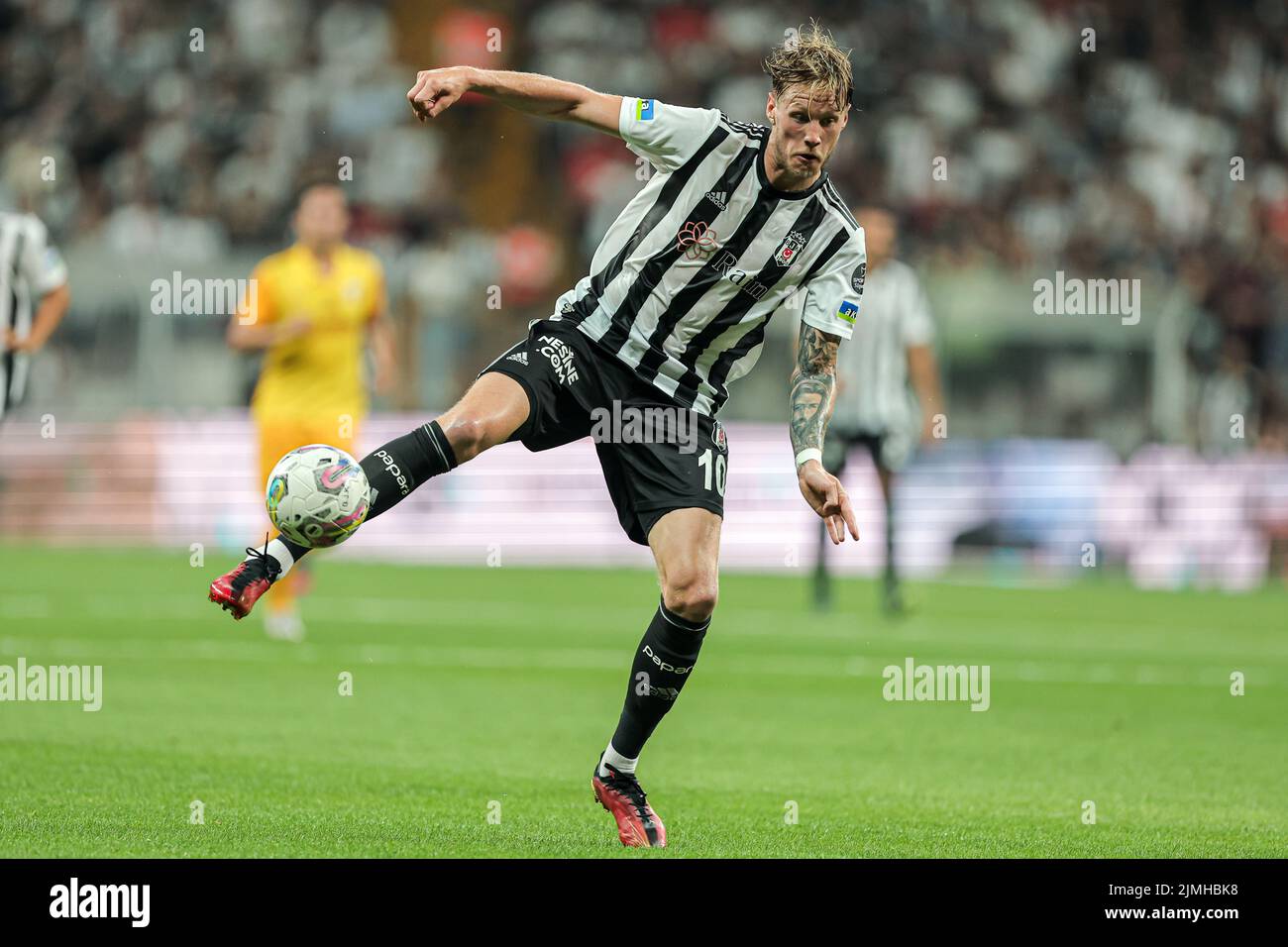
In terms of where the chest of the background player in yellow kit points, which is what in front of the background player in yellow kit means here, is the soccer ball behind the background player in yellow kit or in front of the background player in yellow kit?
in front

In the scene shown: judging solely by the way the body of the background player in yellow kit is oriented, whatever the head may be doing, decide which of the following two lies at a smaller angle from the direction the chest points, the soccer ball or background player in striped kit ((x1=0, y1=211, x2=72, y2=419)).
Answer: the soccer ball

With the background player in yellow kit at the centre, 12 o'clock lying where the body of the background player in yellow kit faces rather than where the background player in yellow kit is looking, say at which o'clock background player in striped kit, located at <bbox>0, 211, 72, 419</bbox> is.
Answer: The background player in striped kit is roughly at 2 o'clock from the background player in yellow kit.

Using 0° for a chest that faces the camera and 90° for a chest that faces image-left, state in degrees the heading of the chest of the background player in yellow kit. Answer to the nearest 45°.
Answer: approximately 0°

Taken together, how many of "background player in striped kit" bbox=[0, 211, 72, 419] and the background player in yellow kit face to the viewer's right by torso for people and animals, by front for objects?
0
